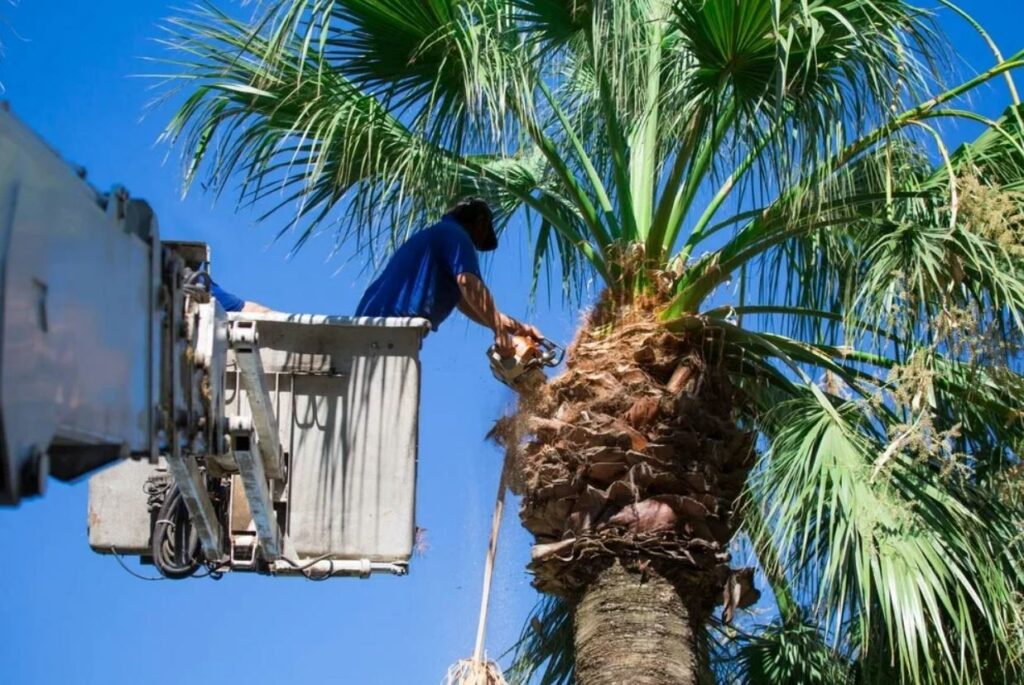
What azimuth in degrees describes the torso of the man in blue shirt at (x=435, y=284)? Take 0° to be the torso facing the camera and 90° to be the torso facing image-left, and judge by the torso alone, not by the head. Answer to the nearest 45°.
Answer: approximately 270°

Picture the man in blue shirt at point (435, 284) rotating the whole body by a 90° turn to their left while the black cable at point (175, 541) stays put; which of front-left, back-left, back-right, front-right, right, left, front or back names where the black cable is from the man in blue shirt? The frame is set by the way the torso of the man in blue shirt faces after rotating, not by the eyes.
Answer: back-left
